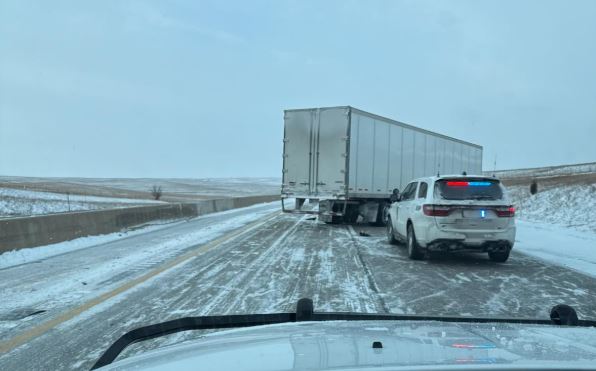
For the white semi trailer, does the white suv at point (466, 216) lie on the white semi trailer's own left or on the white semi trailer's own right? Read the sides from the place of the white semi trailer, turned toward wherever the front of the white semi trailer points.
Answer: on the white semi trailer's own right

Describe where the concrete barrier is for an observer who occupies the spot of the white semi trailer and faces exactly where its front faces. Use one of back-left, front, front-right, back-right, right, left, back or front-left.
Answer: back

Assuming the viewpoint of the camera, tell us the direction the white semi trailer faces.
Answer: facing away from the viewer and to the right of the viewer
